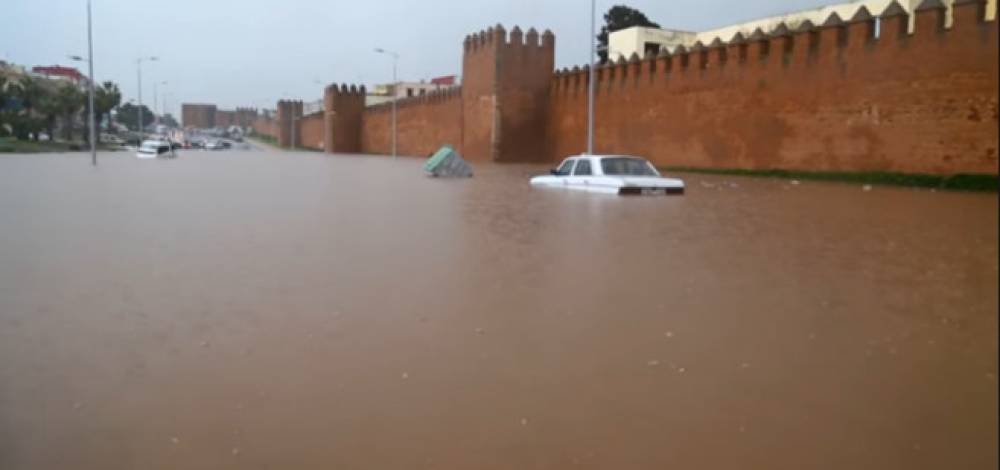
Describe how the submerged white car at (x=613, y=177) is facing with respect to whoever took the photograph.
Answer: facing away from the viewer and to the left of the viewer

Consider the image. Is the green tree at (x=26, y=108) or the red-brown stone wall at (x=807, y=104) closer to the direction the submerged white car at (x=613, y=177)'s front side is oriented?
the green tree

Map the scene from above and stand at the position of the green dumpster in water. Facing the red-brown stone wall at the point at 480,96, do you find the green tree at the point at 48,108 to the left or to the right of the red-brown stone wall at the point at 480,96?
left

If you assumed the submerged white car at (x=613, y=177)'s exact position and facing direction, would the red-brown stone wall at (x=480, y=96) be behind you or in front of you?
in front

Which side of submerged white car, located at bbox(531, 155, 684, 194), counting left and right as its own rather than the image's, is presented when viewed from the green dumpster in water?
front

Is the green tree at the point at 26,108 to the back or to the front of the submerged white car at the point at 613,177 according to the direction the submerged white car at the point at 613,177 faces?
to the front

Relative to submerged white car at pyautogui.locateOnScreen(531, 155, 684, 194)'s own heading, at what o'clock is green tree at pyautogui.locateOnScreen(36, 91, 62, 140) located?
The green tree is roughly at 12 o'clock from the submerged white car.

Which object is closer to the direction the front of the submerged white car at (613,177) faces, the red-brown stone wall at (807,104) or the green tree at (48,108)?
the green tree

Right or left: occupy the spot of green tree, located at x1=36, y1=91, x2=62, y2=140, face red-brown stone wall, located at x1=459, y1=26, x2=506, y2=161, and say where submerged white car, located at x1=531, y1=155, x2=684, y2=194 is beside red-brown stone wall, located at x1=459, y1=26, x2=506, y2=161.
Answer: right

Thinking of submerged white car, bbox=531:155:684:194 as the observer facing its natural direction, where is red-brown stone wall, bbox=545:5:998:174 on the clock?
The red-brown stone wall is roughly at 3 o'clock from the submerged white car.
